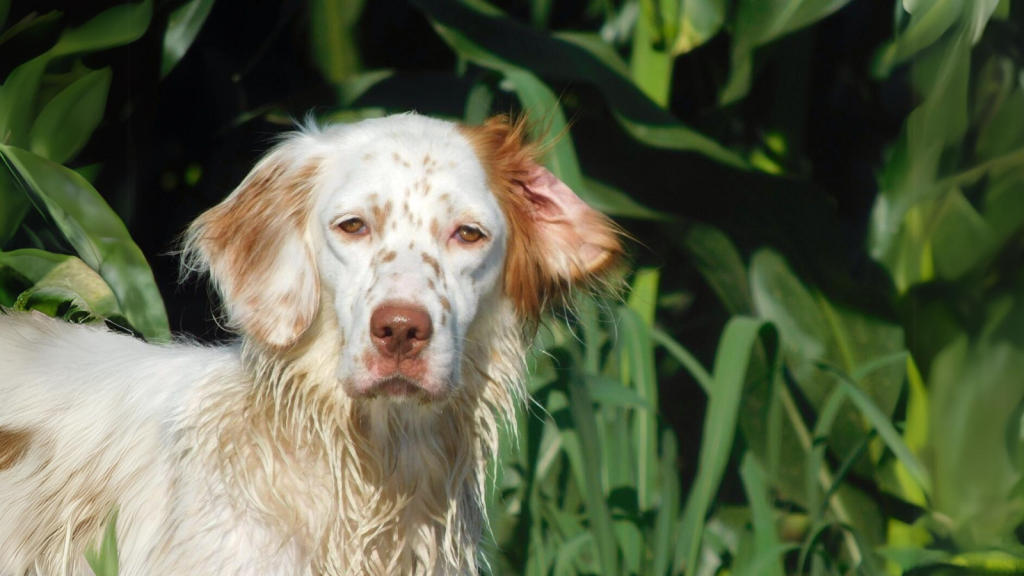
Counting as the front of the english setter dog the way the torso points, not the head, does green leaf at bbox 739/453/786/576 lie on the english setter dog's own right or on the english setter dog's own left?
on the english setter dog's own left

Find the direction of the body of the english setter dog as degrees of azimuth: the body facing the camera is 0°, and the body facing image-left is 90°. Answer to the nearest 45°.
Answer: approximately 315°

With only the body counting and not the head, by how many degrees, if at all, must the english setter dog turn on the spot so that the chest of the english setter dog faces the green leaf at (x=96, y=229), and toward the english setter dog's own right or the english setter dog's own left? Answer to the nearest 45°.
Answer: approximately 180°

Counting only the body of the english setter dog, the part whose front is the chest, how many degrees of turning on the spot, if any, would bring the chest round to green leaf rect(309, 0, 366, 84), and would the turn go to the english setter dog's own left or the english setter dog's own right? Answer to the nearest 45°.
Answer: approximately 135° to the english setter dog's own left

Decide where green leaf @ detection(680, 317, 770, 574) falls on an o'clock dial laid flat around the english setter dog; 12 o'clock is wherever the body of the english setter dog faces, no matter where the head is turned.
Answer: The green leaf is roughly at 10 o'clock from the english setter dog.

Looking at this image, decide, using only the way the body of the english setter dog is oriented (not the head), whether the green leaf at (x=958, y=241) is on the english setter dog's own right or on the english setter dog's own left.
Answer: on the english setter dog's own left

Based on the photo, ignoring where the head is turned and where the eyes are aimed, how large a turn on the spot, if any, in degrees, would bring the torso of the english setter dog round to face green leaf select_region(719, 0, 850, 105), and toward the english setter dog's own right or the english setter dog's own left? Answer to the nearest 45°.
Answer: approximately 90° to the english setter dog's own left
